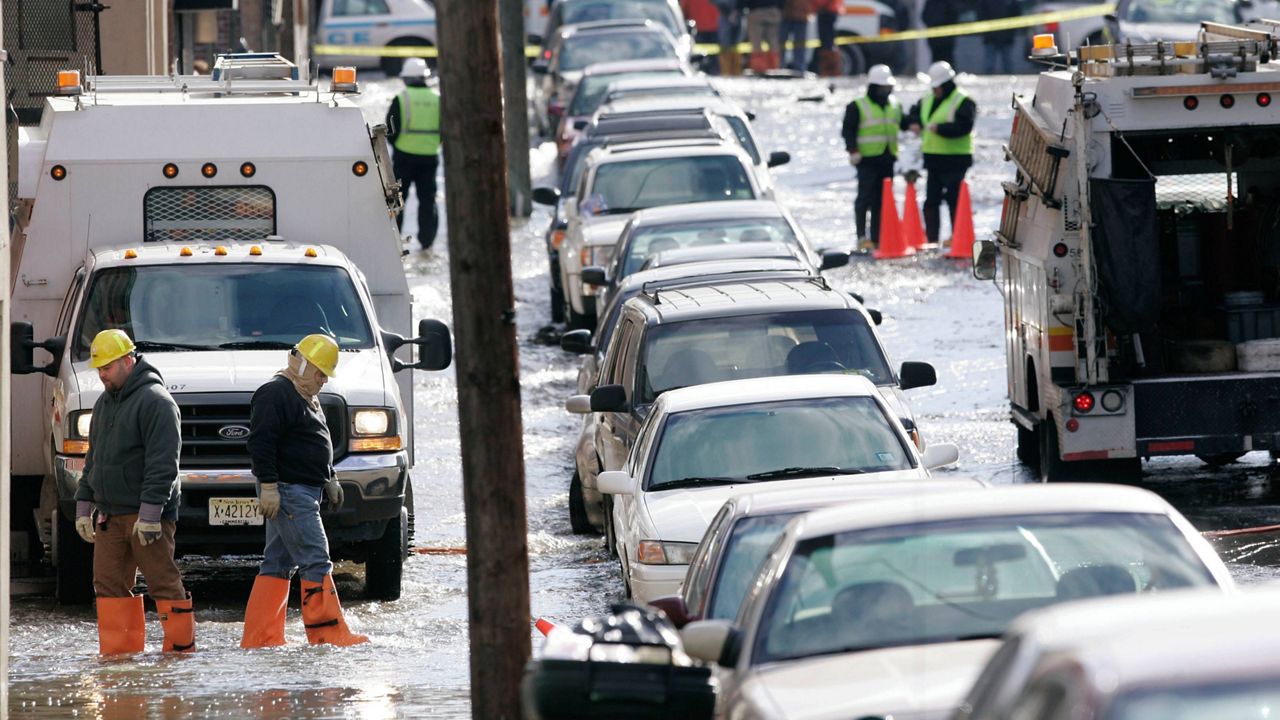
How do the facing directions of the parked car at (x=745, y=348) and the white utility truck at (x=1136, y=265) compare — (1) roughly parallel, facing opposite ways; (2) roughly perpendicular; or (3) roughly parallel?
roughly parallel, facing opposite ways

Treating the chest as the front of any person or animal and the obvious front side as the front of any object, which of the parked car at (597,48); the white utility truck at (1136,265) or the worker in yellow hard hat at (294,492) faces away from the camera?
the white utility truck

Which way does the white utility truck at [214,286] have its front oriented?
toward the camera

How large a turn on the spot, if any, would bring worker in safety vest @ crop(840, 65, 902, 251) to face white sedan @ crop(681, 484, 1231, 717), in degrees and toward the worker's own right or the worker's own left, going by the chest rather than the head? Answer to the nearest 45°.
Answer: approximately 45° to the worker's own right

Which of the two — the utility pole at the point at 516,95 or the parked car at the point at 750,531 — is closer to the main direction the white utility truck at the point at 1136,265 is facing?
the utility pole

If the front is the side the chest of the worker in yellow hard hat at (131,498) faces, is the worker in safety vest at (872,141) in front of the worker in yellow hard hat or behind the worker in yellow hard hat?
behind

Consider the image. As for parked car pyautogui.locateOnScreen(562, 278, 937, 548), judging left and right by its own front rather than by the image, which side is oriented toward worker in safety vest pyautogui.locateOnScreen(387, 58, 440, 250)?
back

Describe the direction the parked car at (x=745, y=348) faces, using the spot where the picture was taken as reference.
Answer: facing the viewer

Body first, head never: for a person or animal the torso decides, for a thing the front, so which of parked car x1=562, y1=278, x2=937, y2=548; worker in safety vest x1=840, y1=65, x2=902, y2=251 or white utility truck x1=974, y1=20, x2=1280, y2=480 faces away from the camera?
the white utility truck

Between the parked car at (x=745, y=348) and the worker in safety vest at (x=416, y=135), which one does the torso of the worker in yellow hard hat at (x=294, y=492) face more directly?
the parked car

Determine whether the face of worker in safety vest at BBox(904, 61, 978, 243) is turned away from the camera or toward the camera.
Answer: toward the camera

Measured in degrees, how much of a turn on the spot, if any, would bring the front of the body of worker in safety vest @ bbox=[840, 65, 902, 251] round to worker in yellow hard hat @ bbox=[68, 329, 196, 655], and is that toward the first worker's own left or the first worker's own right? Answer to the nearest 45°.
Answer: approximately 45° to the first worker's own right

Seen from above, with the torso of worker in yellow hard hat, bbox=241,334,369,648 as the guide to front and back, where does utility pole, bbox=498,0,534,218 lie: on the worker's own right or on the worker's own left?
on the worker's own left

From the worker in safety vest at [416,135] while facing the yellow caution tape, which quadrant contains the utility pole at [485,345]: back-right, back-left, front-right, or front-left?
back-right

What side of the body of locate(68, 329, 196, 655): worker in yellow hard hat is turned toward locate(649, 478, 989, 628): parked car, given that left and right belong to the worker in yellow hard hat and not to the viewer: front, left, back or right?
left

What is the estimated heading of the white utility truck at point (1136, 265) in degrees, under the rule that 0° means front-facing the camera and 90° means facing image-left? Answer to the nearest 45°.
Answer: approximately 180°

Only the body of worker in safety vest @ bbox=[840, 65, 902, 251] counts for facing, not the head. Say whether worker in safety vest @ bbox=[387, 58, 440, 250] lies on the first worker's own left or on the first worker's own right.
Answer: on the first worker's own right
